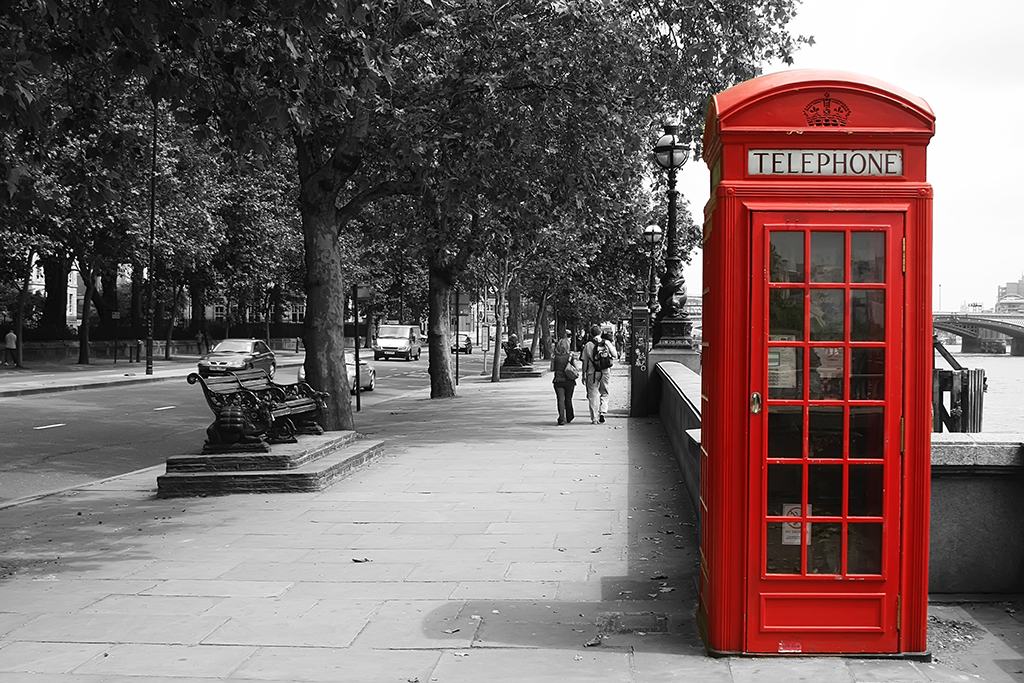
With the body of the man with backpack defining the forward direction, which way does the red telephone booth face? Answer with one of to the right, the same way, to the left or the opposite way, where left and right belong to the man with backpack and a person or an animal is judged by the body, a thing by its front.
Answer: the opposite way

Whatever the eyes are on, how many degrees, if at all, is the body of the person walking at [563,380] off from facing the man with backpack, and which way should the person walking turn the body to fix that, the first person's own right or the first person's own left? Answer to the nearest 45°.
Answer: approximately 90° to the first person's own right

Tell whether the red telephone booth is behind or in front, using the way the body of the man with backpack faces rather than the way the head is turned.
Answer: behind

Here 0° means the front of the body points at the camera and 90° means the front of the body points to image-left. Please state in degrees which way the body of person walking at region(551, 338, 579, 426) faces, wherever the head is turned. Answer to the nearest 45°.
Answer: approximately 180°

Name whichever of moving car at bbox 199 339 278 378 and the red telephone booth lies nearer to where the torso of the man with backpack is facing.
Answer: the moving car

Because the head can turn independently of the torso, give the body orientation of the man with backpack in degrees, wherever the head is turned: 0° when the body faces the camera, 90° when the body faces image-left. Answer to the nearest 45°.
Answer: approximately 180°

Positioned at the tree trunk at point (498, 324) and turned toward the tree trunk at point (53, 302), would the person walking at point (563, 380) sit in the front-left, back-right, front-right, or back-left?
back-left

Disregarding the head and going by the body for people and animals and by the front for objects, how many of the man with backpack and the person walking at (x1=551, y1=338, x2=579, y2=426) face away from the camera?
2

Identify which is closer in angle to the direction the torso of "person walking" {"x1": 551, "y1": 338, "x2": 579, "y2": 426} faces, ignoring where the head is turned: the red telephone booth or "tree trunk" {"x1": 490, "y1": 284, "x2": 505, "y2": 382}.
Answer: the tree trunk

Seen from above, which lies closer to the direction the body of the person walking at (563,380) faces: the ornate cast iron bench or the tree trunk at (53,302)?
the tree trunk

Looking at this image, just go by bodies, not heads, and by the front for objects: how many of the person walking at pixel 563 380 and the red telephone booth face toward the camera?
1

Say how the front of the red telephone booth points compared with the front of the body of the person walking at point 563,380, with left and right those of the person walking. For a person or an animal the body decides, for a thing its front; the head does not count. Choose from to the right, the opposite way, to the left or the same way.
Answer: the opposite way
